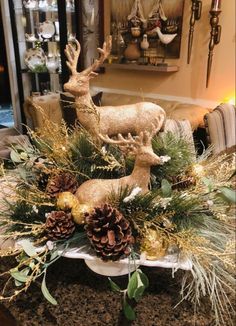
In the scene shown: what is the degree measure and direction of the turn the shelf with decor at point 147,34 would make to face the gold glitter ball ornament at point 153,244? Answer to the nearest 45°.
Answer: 0° — it already faces it

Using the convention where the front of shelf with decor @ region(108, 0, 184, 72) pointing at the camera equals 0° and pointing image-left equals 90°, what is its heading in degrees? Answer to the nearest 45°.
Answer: approximately 0°

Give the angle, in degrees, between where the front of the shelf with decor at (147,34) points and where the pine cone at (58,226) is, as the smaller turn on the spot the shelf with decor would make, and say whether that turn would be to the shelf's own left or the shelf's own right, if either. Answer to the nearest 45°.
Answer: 0° — it already faces it

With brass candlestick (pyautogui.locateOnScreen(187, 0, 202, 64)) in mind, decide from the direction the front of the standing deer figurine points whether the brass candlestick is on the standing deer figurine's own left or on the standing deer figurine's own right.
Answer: on the standing deer figurine's own right

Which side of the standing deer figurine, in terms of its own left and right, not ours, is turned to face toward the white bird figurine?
right

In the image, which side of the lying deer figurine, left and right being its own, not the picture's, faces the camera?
right

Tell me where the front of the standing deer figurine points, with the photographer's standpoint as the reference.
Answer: facing to the left of the viewer

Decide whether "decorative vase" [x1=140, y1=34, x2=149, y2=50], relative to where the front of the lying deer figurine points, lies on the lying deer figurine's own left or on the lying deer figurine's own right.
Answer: on the lying deer figurine's own left
